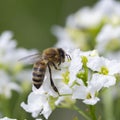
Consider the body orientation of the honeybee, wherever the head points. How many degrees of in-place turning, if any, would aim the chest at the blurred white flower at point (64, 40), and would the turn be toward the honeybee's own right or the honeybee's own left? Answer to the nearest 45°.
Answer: approximately 90° to the honeybee's own left

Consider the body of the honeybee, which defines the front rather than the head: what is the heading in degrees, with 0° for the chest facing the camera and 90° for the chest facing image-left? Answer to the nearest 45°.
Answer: approximately 270°
